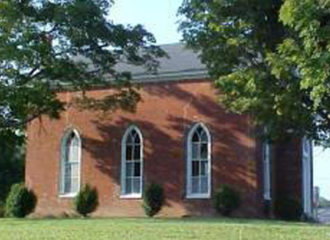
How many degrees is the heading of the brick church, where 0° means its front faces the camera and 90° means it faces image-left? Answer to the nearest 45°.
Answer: approximately 270°

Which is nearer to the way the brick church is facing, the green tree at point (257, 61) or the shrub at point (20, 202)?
the green tree

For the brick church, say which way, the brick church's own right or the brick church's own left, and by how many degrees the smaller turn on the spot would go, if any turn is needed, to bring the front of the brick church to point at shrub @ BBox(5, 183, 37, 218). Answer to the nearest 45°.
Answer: approximately 180°

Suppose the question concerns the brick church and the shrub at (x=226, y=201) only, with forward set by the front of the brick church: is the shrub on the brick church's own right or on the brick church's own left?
on the brick church's own right

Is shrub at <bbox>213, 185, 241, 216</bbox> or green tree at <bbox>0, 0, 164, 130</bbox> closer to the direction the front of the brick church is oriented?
the shrub

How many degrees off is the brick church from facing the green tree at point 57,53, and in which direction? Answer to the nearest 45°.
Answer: approximately 135° to its right
